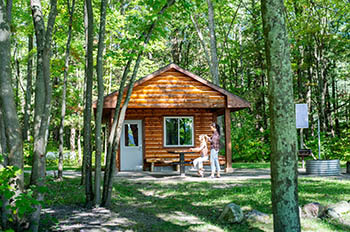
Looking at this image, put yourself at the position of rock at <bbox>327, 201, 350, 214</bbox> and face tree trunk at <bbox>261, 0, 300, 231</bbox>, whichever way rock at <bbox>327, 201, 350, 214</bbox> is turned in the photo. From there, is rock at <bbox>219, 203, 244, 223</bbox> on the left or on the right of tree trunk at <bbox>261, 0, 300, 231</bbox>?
right

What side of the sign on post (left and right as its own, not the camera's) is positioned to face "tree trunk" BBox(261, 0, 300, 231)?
front

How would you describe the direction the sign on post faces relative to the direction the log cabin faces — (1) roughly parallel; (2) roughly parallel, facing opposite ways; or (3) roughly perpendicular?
roughly parallel

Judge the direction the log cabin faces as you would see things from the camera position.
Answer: facing the viewer

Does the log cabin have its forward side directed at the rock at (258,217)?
yes

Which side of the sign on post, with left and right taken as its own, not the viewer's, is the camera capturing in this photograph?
front

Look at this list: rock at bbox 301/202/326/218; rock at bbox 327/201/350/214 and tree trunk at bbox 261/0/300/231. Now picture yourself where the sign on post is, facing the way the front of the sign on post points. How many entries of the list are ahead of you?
3

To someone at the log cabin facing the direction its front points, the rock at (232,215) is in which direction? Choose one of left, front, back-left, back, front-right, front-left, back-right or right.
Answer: front

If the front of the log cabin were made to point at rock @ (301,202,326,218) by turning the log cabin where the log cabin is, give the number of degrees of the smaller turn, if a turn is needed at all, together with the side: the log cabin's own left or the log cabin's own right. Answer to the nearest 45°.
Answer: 0° — it already faces it

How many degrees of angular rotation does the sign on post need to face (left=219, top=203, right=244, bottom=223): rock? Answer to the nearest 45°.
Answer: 0° — it already faces it

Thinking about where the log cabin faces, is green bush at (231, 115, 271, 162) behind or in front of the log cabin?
behind
